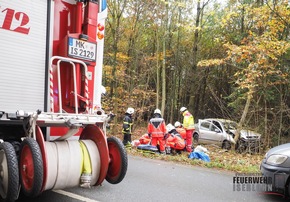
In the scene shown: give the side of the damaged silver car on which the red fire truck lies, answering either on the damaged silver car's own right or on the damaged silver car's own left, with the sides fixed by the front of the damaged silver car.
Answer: on the damaged silver car's own right

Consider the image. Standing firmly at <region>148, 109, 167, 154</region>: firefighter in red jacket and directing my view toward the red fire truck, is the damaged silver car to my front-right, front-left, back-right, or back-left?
back-left

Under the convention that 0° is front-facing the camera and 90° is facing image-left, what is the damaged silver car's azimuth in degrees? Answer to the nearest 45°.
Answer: approximately 315°

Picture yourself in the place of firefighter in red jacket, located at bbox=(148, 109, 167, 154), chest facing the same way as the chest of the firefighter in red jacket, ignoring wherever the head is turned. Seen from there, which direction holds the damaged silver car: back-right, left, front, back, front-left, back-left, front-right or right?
front-right

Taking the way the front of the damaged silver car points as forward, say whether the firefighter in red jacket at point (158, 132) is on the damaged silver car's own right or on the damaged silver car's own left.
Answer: on the damaged silver car's own right
